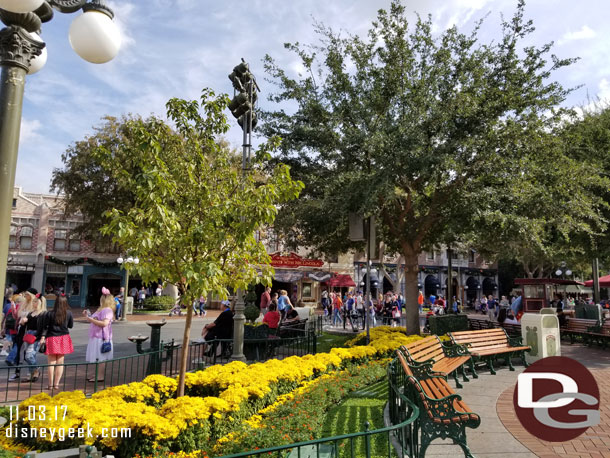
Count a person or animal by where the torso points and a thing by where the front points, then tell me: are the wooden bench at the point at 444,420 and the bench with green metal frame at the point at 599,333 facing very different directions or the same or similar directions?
very different directions

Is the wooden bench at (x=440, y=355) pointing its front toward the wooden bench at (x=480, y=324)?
no

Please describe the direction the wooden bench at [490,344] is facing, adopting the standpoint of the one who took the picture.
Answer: facing the viewer and to the right of the viewer

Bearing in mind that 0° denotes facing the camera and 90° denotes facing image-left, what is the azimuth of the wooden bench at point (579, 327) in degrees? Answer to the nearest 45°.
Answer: approximately 45°

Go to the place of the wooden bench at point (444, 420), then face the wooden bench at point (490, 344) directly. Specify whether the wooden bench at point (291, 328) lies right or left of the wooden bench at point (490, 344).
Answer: left

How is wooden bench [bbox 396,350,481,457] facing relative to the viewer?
to the viewer's right

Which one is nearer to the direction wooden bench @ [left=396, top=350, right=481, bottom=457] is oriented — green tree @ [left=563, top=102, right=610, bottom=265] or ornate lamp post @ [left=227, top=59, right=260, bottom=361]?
the green tree

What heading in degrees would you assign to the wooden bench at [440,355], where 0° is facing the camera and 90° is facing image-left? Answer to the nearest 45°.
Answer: approximately 315°

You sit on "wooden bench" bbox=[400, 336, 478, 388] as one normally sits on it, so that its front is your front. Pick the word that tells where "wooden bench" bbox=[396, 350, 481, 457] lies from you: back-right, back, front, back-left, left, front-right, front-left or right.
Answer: front-right

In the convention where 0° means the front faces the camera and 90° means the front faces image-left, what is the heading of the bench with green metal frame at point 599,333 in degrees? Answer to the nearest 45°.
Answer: approximately 45°

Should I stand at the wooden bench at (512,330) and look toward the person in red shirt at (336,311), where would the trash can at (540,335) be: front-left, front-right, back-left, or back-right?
back-left

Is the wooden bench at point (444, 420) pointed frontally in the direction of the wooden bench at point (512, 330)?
no

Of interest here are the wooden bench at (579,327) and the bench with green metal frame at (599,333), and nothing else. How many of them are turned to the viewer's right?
0

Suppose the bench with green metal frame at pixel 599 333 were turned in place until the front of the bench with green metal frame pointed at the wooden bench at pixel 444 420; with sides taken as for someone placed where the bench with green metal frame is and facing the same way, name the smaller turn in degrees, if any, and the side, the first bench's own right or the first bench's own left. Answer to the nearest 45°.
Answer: approximately 45° to the first bench's own left

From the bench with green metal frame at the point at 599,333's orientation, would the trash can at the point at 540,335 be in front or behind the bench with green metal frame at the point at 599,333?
in front

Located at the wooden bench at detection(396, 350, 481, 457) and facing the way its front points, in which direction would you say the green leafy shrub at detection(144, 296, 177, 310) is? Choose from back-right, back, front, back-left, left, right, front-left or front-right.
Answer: back-left

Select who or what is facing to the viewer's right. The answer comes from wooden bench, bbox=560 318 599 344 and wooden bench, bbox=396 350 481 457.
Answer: wooden bench, bbox=396 350 481 457
